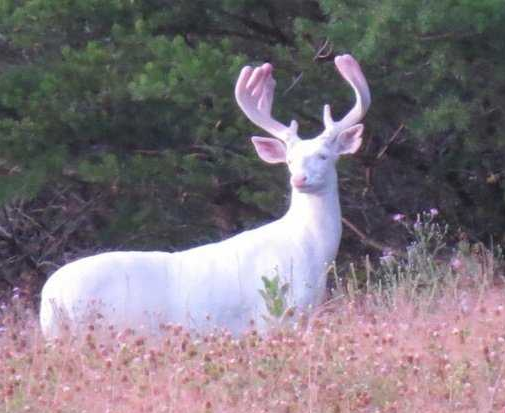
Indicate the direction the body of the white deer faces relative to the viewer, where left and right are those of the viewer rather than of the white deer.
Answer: facing to the right of the viewer
